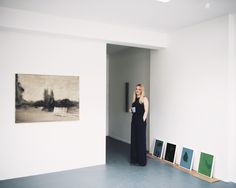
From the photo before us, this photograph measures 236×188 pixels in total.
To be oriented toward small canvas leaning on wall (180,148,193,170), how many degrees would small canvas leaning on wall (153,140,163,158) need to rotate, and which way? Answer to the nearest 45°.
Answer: approximately 90° to its left

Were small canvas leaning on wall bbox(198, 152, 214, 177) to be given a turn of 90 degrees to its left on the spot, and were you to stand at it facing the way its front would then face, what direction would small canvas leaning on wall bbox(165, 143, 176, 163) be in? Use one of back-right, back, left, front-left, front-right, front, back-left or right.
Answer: back

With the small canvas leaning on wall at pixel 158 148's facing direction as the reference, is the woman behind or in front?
in front

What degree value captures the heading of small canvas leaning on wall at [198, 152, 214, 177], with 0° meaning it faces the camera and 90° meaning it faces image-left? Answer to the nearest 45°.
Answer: approximately 45°

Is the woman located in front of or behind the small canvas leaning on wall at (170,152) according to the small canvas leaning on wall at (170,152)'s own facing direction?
in front

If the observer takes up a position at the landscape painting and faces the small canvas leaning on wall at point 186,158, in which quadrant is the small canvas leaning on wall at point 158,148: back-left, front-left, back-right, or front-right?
front-left

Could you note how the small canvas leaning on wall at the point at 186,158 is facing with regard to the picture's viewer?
facing the viewer and to the left of the viewer

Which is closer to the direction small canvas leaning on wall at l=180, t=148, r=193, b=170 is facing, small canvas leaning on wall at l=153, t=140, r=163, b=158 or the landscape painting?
the landscape painting

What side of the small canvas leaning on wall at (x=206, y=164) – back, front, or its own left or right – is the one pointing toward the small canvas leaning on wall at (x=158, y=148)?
right

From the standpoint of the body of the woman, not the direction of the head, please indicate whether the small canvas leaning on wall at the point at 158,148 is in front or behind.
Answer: behind
